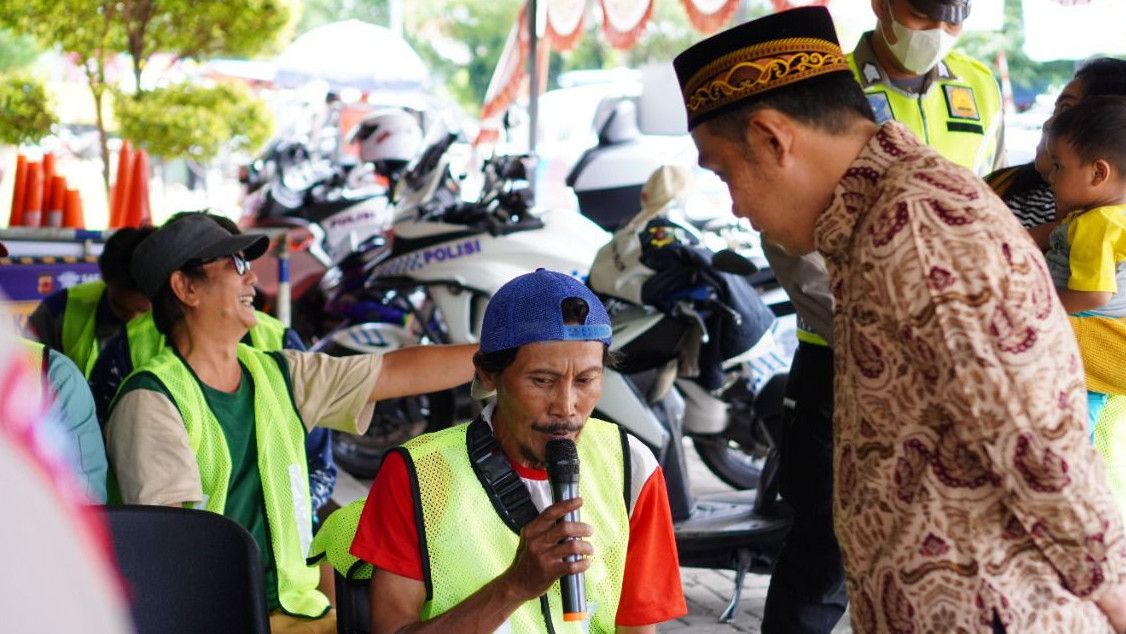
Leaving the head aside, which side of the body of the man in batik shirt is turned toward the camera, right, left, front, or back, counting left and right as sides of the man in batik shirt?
left

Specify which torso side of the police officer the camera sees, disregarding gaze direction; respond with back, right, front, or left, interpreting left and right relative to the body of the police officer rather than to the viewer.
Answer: front

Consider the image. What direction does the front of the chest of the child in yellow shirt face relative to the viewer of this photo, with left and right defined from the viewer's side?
facing to the left of the viewer

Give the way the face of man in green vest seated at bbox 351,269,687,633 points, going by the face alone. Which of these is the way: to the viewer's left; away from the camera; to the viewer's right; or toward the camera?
toward the camera

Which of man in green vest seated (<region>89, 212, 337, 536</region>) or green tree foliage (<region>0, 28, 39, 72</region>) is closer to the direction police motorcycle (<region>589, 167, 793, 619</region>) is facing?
the man in green vest seated

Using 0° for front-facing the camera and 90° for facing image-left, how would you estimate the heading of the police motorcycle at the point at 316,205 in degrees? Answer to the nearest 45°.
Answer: approximately 45°

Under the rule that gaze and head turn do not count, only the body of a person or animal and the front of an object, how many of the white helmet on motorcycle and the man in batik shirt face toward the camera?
0

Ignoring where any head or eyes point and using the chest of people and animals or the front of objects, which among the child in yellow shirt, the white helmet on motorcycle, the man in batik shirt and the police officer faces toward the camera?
the police officer

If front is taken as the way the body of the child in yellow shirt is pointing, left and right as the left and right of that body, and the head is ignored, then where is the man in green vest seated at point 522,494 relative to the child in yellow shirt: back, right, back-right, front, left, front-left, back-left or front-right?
front-left
